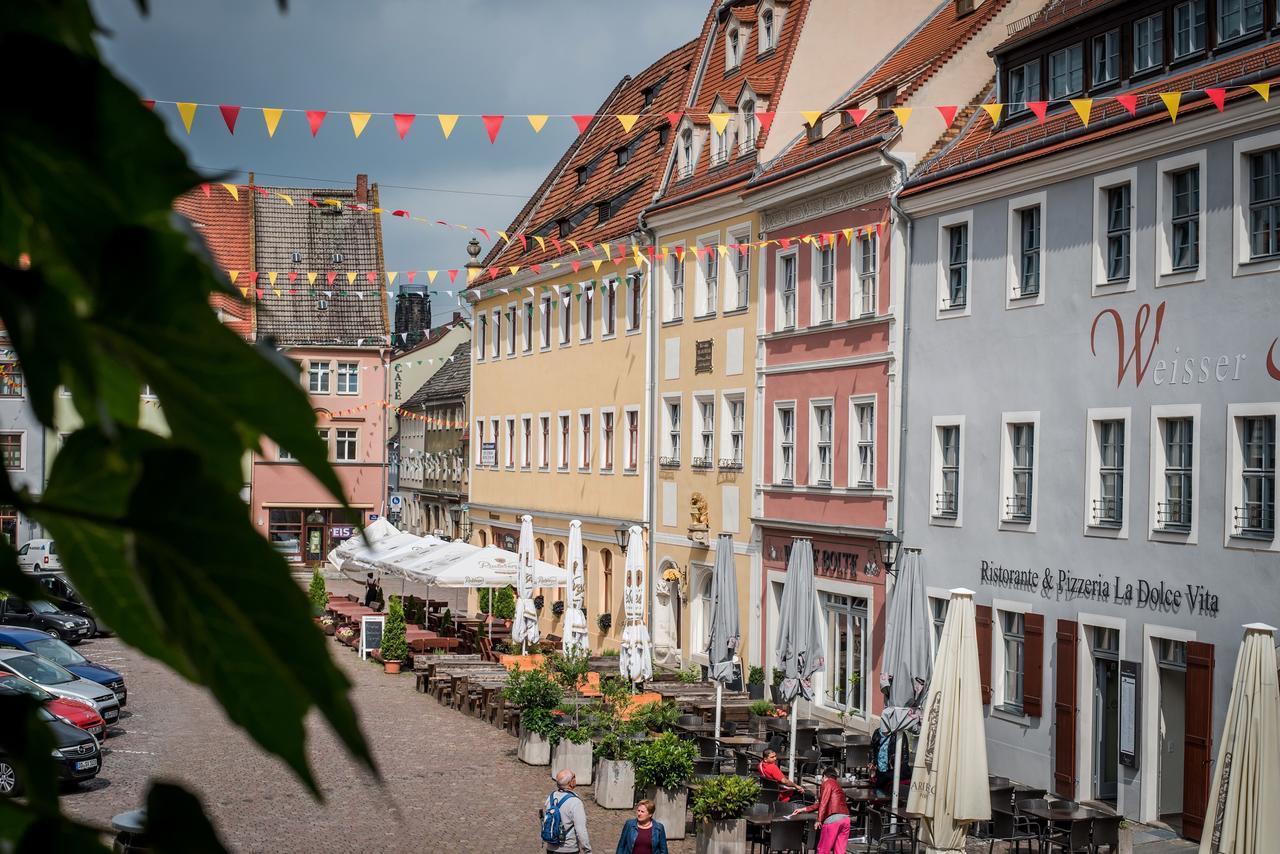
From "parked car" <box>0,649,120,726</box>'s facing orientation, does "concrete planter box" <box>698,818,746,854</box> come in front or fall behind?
in front

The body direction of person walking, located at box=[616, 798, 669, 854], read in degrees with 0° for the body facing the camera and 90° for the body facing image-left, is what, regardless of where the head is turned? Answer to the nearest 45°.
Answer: approximately 0°

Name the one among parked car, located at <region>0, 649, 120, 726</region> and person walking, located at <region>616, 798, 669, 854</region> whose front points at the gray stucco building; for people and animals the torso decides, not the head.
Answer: the parked car

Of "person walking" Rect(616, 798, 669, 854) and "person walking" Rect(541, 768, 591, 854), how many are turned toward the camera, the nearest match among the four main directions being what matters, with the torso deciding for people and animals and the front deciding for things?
1

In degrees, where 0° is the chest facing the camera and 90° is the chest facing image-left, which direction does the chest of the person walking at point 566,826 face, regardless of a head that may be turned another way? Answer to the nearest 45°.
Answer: approximately 225°
